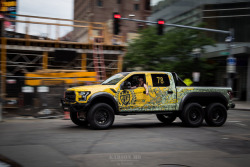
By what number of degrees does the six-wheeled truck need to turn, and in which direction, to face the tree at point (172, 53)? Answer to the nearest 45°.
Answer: approximately 135° to its right

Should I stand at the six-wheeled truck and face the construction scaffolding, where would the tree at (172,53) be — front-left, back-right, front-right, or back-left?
front-right

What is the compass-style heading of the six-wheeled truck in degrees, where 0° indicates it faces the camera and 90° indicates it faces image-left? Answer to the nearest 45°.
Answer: approximately 45°

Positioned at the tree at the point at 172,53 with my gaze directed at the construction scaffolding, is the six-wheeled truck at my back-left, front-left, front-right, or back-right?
front-left

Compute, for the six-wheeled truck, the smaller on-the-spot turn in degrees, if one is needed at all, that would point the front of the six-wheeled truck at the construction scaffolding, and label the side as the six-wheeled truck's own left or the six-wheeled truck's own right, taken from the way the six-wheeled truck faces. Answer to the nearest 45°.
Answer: approximately 90° to the six-wheeled truck's own right

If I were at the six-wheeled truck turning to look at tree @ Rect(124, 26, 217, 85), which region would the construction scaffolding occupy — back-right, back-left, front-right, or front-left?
front-left
